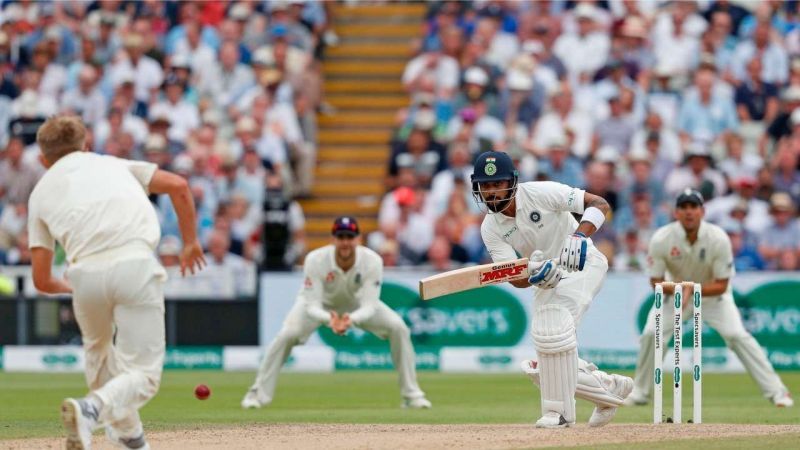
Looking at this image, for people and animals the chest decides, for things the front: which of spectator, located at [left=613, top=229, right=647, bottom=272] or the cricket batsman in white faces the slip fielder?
the spectator

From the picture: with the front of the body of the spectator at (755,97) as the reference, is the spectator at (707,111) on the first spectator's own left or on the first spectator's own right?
on the first spectator's own right

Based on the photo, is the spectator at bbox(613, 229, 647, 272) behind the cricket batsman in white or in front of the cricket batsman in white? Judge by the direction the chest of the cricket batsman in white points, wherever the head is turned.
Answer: behind

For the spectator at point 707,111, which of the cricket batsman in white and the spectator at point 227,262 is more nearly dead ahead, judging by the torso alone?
the cricket batsman in white

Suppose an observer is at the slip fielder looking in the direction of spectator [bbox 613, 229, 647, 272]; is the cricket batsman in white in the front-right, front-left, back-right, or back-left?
back-left

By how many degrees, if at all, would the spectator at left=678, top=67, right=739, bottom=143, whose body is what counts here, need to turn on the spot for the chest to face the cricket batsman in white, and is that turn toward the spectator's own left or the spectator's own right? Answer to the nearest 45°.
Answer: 0° — they already face them

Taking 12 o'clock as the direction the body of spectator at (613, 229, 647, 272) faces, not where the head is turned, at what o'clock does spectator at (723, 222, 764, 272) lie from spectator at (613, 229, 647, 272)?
spectator at (723, 222, 764, 272) is roughly at 9 o'clock from spectator at (613, 229, 647, 272).

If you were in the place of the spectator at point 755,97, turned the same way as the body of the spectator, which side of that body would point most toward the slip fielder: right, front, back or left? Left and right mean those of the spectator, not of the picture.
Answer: front

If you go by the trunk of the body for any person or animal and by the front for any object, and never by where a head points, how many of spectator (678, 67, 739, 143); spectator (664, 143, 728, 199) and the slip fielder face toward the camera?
3

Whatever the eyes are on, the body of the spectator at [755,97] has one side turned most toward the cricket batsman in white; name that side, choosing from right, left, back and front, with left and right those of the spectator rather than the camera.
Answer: front
